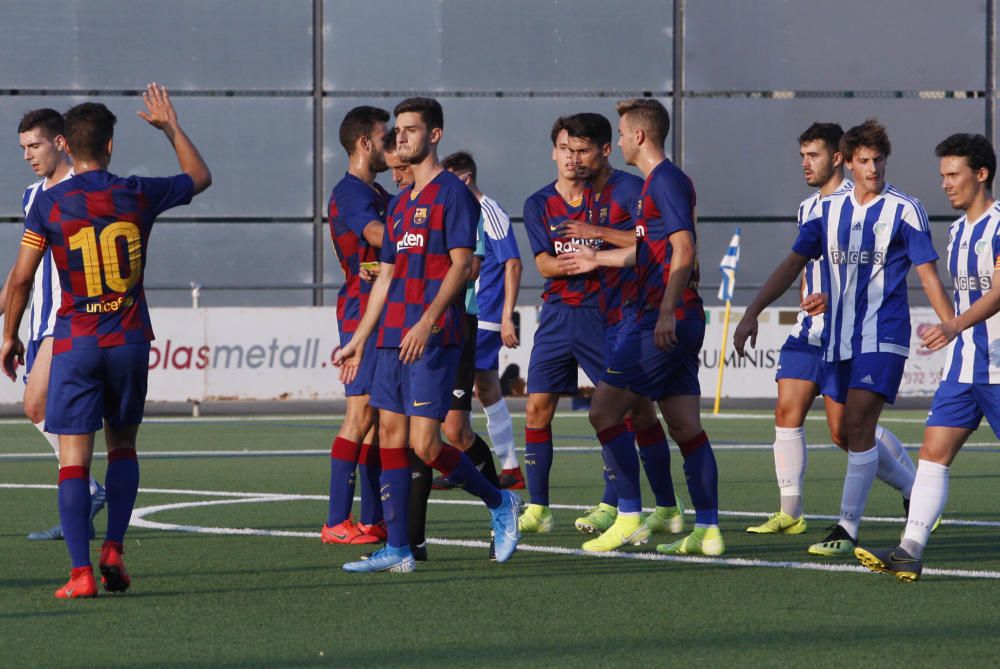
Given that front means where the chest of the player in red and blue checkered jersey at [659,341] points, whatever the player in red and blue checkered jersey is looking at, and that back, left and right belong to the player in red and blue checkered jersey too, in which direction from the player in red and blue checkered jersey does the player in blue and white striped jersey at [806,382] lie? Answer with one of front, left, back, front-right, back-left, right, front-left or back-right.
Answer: back-right

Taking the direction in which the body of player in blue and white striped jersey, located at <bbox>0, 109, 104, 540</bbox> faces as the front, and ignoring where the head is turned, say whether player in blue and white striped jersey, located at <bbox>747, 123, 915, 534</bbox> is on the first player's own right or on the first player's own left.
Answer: on the first player's own left

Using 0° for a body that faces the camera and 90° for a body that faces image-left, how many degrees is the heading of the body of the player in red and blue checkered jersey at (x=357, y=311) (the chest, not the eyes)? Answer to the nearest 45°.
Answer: approximately 270°

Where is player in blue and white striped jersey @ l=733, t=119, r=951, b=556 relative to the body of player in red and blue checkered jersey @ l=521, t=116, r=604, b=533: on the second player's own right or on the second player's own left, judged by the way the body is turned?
on the second player's own left

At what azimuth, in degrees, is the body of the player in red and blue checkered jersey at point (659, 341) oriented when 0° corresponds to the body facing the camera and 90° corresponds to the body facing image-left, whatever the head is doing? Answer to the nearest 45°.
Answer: approximately 90°

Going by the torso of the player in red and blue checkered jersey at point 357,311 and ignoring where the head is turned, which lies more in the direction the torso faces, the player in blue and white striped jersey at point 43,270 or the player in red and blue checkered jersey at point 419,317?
the player in red and blue checkered jersey

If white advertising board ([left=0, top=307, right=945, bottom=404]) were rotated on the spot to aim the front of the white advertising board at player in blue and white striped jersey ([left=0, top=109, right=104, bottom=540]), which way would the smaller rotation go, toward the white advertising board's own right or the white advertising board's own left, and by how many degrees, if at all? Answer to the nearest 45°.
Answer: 0° — it already faces them

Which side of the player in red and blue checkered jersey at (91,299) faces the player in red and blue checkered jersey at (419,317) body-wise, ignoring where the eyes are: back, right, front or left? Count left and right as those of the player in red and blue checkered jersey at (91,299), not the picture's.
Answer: right

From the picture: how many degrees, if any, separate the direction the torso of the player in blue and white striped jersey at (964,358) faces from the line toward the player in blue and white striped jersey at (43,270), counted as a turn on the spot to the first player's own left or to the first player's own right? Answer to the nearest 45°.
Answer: approximately 45° to the first player's own right

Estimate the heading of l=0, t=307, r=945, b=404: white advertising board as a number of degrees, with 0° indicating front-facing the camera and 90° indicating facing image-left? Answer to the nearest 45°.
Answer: approximately 0°
